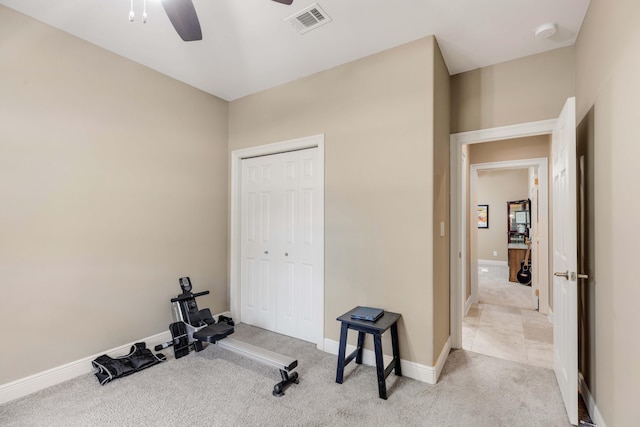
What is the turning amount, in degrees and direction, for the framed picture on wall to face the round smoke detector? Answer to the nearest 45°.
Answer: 0° — it already faces it

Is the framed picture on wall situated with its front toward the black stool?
yes

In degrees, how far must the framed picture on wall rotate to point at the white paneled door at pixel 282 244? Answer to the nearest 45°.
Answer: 0° — it already faces it

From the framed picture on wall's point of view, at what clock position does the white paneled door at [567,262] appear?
The white paneled door is roughly at 12 o'clock from the framed picture on wall.

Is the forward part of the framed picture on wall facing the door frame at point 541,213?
yes

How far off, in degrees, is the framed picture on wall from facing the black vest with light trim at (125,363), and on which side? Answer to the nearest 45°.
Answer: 0° — it already faces it
